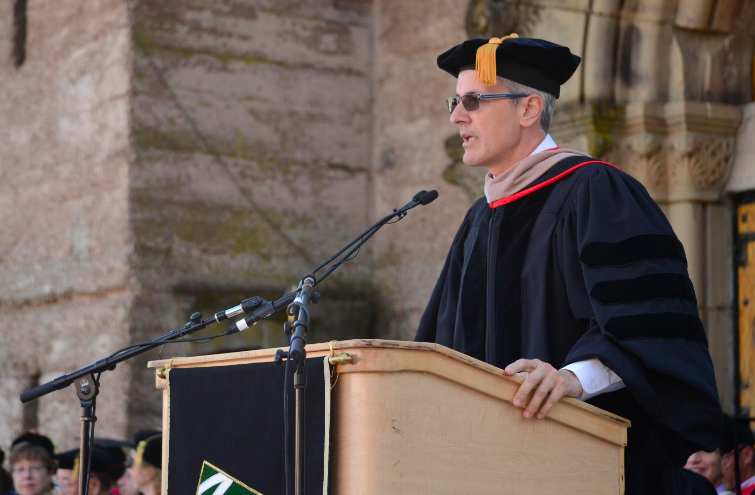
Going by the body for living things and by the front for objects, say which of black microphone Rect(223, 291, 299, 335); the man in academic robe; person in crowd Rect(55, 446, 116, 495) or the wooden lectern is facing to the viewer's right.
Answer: the black microphone

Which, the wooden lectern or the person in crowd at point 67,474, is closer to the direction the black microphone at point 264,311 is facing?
the wooden lectern

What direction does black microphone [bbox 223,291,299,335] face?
to the viewer's right

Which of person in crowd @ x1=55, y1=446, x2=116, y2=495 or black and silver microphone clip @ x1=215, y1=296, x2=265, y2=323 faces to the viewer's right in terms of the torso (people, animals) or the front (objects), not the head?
the black and silver microphone clip

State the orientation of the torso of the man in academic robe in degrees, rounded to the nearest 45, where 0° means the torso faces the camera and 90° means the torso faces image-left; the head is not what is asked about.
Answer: approximately 45°

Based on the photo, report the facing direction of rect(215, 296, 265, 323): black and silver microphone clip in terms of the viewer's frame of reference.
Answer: facing to the right of the viewer
